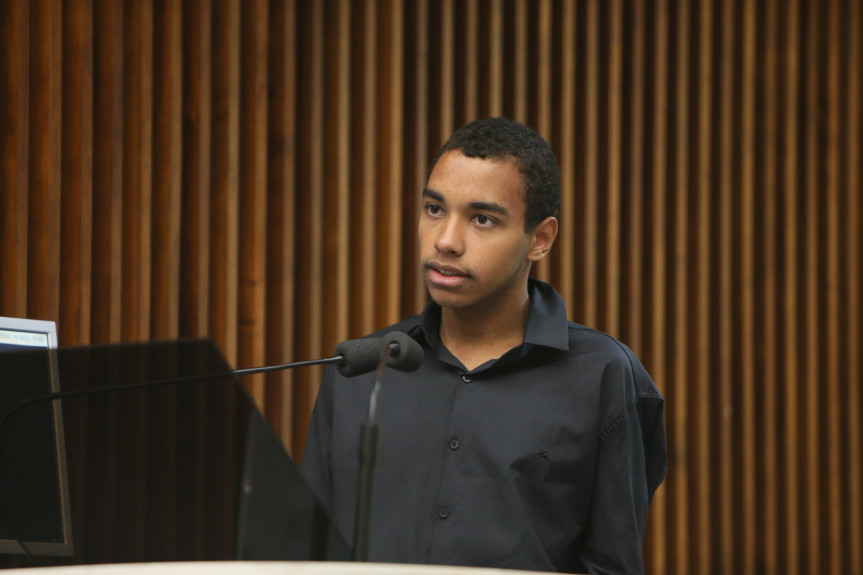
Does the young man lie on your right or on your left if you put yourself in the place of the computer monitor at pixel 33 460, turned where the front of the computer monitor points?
on your left

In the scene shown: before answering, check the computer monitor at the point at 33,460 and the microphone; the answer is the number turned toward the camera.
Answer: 1

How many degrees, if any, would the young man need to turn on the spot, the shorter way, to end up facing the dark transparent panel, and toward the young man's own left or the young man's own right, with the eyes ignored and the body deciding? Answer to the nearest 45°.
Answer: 0° — they already face it

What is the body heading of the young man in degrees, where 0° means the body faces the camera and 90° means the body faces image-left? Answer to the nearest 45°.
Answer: approximately 45°

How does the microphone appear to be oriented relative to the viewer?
to the viewer's right

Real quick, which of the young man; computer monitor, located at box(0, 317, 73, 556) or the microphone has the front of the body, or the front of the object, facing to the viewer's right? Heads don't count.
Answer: the microphone

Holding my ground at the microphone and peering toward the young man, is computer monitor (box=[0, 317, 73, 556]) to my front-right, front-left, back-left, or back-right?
back-left
